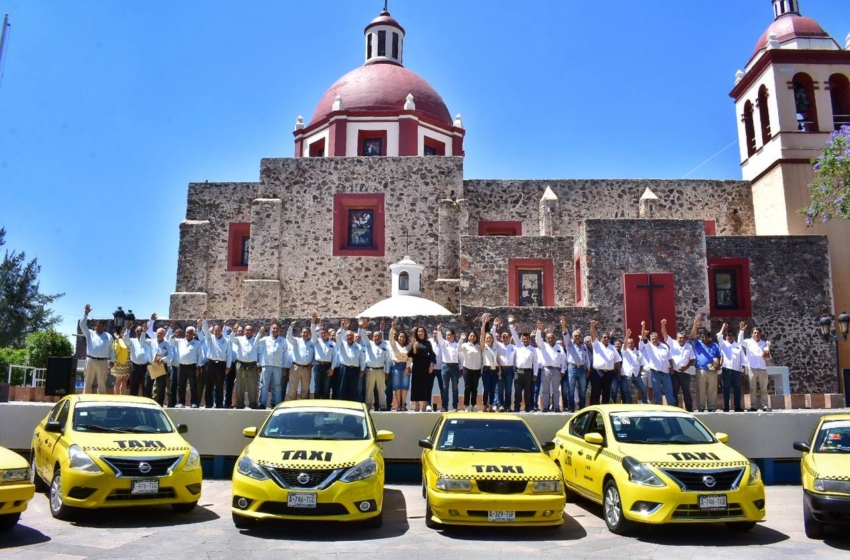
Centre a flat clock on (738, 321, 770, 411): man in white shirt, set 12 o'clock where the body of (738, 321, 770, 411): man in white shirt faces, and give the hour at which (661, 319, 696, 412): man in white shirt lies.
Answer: (661, 319, 696, 412): man in white shirt is roughly at 2 o'clock from (738, 321, 770, 411): man in white shirt.

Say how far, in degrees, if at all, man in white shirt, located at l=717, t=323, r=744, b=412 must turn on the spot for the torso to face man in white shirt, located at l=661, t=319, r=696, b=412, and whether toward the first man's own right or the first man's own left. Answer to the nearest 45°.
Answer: approximately 90° to the first man's own right

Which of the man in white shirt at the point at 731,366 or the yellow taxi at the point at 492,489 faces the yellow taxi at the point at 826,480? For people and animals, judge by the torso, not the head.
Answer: the man in white shirt

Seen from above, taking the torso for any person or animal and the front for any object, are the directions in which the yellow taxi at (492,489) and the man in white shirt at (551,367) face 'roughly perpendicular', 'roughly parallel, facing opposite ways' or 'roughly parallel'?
roughly parallel

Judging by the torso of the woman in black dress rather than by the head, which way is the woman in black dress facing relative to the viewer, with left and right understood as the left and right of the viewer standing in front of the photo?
facing the viewer

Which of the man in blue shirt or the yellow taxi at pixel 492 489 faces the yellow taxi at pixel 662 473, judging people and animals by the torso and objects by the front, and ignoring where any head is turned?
the man in blue shirt

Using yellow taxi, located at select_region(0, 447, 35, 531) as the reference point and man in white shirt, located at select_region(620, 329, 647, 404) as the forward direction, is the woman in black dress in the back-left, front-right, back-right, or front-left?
front-left

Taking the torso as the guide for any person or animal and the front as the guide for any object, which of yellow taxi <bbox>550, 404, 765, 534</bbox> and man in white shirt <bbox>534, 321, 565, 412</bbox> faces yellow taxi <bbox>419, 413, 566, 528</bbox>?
the man in white shirt

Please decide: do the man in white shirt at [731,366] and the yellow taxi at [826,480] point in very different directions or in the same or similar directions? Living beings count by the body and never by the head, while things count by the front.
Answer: same or similar directions

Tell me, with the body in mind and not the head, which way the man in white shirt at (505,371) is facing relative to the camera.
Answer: toward the camera

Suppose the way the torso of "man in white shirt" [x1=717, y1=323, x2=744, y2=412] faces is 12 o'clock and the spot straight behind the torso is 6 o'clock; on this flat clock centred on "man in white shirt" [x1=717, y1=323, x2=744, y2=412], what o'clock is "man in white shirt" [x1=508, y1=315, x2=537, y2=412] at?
"man in white shirt" [x1=508, y1=315, x2=537, y2=412] is roughly at 2 o'clock from "man in white shirt" [x1=717, y1=323, x2=744, y2=412].

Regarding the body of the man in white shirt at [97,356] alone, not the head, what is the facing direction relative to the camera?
toward the camera

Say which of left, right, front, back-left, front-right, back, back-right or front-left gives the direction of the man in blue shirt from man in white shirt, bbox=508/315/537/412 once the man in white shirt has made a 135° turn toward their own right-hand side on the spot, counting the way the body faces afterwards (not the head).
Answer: back-right

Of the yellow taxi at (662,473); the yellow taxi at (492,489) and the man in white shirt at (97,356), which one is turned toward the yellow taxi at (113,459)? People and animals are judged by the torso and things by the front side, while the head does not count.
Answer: the man in white shirt

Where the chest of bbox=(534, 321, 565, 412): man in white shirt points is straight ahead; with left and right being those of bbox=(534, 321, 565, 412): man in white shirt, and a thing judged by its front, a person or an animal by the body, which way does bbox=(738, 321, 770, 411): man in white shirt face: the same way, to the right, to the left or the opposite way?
the same way

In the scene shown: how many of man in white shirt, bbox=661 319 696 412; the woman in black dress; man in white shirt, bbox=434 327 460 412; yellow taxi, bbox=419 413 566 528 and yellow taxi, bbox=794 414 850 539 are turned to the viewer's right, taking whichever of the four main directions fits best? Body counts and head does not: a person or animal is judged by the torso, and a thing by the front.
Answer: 0
